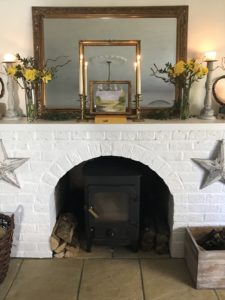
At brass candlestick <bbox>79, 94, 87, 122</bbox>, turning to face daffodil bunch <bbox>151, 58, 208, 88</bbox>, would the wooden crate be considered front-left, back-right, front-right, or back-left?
front-right

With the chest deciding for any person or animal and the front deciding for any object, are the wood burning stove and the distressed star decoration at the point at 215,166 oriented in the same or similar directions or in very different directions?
same or similar directions

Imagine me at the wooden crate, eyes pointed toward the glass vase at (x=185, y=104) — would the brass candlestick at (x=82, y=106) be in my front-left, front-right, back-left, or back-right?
front-left

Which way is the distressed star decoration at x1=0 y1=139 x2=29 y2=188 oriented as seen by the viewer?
toward the camera

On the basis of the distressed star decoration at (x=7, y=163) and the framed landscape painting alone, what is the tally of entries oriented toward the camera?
2

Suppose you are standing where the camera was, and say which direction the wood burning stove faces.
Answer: facing the viewer

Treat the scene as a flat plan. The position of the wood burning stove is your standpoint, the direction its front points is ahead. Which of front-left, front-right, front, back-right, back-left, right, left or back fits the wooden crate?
front-left

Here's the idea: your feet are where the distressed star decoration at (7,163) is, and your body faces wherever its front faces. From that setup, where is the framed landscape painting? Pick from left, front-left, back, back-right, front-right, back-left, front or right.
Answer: left

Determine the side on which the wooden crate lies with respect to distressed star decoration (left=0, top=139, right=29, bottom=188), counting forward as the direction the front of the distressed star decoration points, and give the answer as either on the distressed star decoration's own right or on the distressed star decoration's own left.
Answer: on the distressed star decoration's own left

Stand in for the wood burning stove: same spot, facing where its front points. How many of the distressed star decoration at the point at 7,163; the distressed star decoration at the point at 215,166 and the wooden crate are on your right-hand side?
1

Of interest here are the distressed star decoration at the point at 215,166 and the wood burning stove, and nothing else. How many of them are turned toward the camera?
2

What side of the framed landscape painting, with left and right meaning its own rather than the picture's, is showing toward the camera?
front

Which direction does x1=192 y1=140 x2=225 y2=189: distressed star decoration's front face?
toward the camera
